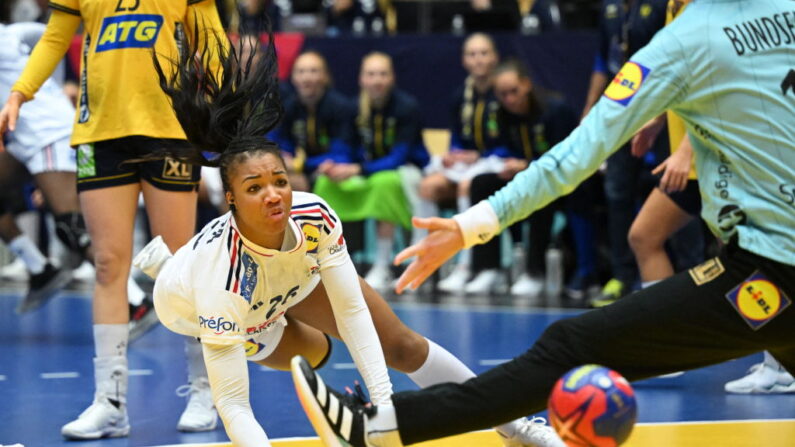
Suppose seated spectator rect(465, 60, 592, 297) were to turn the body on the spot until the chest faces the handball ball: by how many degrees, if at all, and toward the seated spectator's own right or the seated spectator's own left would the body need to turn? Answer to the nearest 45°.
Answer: approximately 45° to the seated spectator's own left

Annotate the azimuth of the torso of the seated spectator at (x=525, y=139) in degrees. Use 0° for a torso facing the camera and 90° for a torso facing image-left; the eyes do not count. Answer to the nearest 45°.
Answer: approximately 45°

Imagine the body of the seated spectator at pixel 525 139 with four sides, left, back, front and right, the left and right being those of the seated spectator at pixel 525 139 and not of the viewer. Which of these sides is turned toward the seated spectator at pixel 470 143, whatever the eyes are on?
right

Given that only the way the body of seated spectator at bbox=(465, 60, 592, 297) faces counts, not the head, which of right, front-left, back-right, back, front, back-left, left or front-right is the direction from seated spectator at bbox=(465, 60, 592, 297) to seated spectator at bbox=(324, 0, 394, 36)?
right

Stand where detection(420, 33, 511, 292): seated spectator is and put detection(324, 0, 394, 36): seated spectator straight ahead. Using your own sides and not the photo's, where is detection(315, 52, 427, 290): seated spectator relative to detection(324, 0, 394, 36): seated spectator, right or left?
left

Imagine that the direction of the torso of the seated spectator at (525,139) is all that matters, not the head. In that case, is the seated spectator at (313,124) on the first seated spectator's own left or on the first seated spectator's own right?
on the first seated spectator's own right

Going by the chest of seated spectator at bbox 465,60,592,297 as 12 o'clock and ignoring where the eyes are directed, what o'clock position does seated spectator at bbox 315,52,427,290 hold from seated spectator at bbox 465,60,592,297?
seated spectator at bbox 315,52,427,290 is roughly at 2 o'clock from seated spectator at bbox 465,60,592,297.
